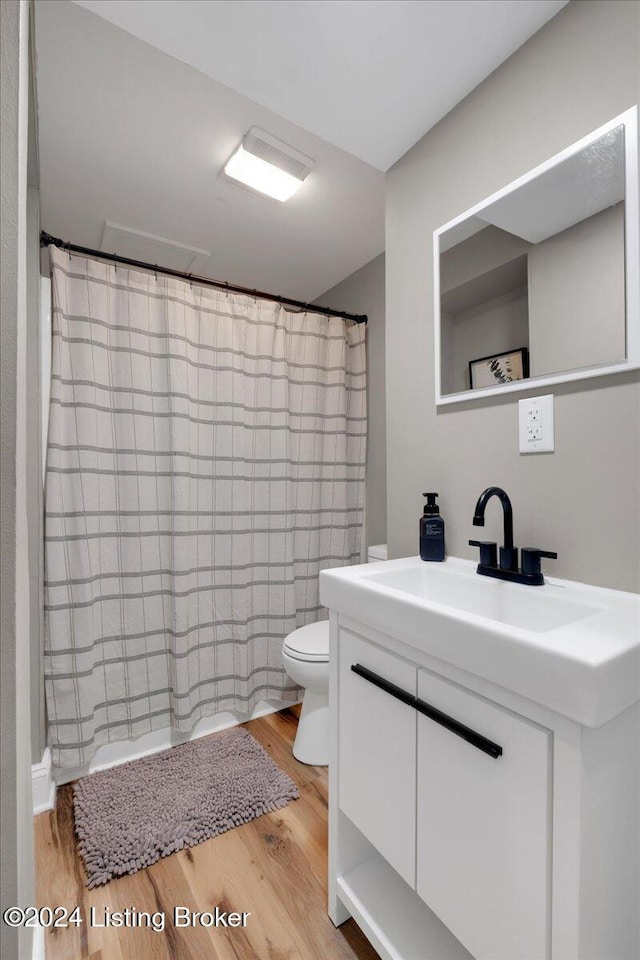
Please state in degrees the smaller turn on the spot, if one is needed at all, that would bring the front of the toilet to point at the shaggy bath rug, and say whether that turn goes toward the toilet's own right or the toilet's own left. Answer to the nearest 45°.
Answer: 0° — it already faces it

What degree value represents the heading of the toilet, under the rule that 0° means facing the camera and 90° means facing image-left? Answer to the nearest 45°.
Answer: approximately 45°

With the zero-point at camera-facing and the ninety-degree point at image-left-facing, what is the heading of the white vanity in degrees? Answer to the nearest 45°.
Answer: approximately 45°

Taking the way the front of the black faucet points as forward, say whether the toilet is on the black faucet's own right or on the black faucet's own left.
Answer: on the black faucet's own right

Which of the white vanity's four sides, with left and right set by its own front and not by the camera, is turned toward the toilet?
right
